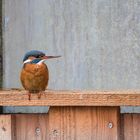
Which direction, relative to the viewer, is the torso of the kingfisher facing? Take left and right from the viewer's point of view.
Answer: facing the viewer
